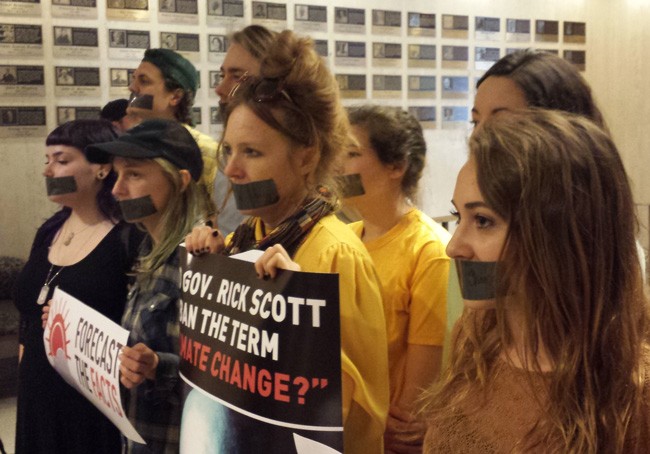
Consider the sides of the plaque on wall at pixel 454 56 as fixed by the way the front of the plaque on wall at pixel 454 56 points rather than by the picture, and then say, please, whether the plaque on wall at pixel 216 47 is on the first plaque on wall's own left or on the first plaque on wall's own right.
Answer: on the first plaque on wall's own right

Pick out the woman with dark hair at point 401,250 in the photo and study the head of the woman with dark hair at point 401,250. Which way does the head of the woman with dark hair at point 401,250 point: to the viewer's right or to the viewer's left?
to the viewer's left

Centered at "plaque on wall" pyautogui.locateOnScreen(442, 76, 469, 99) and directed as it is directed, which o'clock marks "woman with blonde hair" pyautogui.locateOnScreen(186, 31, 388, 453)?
The woman with blonde hair is roughly at 12 o'clock from the plaque on wall.

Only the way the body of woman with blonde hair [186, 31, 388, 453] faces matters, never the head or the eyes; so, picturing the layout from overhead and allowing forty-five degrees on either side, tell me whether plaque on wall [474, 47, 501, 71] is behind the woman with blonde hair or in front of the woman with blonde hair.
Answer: behind

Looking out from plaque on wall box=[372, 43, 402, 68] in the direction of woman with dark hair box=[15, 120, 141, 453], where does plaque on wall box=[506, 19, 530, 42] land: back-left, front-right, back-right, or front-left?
back-left

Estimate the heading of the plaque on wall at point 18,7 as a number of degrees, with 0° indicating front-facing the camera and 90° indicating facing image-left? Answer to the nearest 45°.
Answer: approximately 0°

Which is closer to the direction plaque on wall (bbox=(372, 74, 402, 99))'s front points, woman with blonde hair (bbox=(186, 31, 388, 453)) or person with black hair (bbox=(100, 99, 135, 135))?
the woman with blonde hair

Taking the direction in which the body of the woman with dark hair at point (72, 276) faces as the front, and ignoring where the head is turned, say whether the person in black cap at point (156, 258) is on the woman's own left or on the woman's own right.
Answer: on the woman's own left

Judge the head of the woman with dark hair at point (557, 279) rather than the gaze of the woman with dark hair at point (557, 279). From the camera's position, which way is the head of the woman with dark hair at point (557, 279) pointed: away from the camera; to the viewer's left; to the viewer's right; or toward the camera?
to the viewer's left

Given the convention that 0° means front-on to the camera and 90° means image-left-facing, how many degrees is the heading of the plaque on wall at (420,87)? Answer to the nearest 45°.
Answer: approximately 0°
